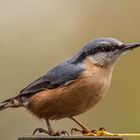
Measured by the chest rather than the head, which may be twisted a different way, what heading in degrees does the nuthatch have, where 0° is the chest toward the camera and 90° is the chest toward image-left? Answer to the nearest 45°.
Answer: approximately 270°
